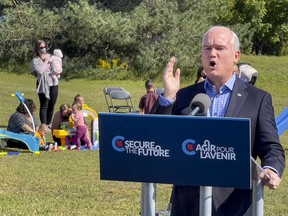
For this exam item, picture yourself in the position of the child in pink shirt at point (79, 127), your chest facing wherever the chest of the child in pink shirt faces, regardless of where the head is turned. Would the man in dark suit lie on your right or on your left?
on your left

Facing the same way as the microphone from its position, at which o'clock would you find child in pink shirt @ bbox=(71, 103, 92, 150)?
The child in pink shirt is roughly at 10 o'clock from the microphone.

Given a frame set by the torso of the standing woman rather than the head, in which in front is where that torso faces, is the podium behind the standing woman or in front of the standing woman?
in front

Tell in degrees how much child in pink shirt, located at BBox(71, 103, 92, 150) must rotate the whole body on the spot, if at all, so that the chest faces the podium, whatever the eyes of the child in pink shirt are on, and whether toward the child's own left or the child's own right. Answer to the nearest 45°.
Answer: approximately 90° to the child's own left

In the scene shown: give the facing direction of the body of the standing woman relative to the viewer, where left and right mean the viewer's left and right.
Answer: facing the viewer and to the right of the viewer

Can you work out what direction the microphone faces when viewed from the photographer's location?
facing away from the viewer and to the right of the viewer

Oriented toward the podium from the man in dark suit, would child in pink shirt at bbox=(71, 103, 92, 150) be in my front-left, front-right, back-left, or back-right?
back-right

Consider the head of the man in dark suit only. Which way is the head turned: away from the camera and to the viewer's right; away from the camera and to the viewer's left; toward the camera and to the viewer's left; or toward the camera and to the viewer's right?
toward the camera and to the viewer's left

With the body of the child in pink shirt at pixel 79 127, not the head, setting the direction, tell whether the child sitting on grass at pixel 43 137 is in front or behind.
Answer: in front

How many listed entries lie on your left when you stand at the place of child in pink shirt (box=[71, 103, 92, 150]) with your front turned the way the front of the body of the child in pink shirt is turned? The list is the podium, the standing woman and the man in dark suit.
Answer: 2

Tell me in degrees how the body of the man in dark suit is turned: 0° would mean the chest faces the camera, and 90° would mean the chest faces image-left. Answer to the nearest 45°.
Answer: approximately 45°

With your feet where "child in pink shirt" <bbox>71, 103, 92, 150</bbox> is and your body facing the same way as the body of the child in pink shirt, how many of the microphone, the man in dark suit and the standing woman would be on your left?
2
